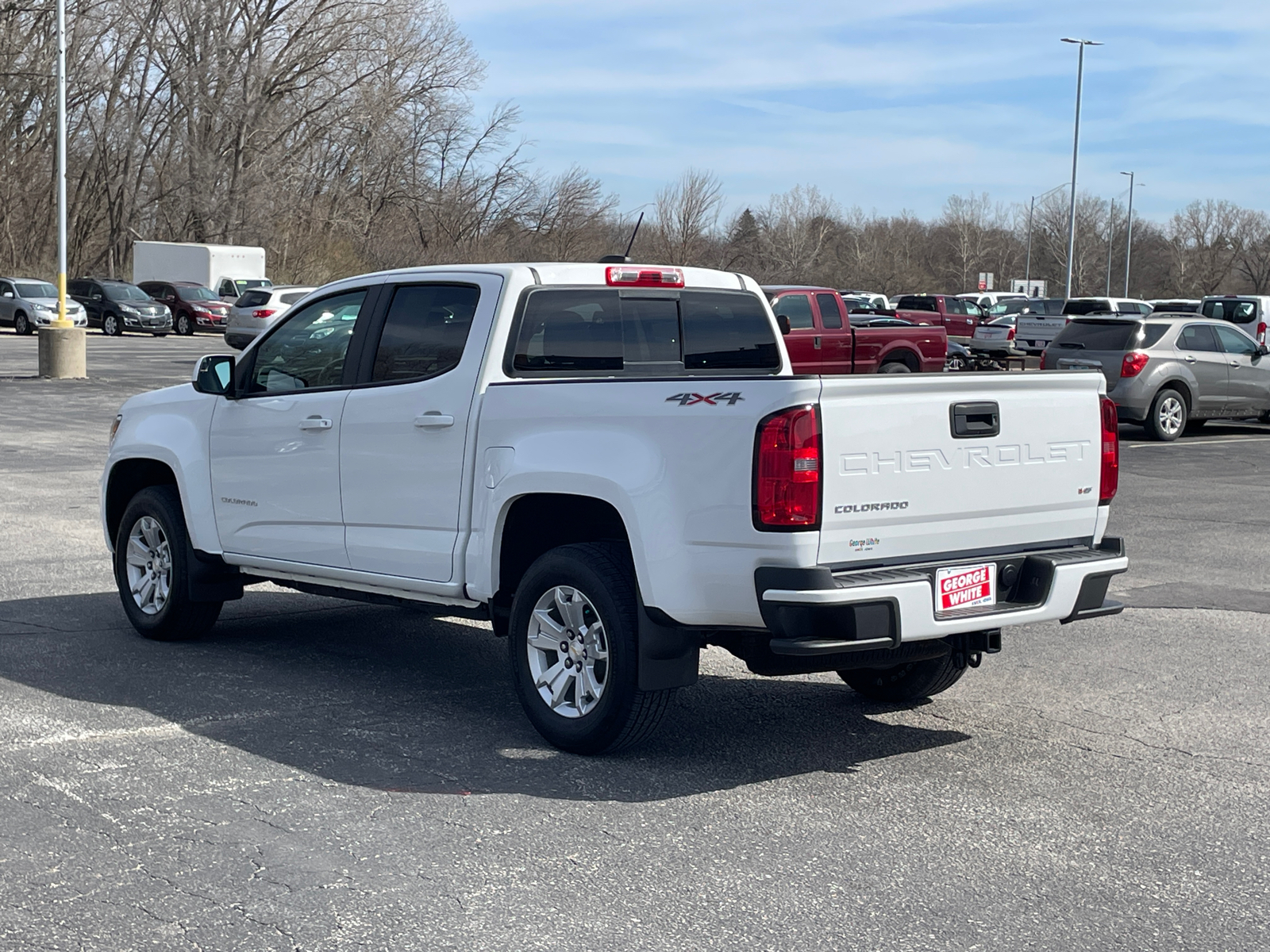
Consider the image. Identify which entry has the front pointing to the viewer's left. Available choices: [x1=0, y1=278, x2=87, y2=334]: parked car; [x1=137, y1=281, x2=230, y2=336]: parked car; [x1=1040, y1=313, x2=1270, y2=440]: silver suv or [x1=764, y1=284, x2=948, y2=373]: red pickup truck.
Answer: the red pickup truck

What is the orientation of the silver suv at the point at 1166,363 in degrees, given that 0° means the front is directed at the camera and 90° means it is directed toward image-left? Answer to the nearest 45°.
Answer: approximately 225°

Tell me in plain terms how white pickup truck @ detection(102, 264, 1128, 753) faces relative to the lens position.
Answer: facing away from the viewer and to the left of the viewer

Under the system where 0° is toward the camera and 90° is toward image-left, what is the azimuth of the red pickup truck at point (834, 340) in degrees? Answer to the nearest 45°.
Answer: approximately 90°

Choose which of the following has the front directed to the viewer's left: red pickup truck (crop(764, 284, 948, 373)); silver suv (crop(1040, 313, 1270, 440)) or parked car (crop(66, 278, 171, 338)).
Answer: the red pickup truck

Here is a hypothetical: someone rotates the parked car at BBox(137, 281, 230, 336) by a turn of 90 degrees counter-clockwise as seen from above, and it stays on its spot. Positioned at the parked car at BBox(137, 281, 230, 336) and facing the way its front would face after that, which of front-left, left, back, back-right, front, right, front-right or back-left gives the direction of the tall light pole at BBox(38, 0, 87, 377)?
back-right

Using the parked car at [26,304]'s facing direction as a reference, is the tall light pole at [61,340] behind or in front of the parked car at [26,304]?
in front

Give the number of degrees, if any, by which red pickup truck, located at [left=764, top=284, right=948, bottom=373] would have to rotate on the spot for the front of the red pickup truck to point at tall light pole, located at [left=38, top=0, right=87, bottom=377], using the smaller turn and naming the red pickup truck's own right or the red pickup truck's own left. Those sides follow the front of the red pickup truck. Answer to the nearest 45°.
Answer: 0° — it already faces it

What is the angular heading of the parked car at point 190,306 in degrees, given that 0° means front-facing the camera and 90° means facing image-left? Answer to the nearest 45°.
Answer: approximately 315°

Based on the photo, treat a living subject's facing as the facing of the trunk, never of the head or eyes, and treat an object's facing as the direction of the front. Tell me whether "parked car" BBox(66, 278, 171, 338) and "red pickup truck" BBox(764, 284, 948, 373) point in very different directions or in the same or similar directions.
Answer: very different directions

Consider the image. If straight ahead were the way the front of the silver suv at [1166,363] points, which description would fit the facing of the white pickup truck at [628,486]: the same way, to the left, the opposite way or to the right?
to the left

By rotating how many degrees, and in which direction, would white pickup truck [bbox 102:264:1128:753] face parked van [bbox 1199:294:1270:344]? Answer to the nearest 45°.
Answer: approximately 90° to its right
